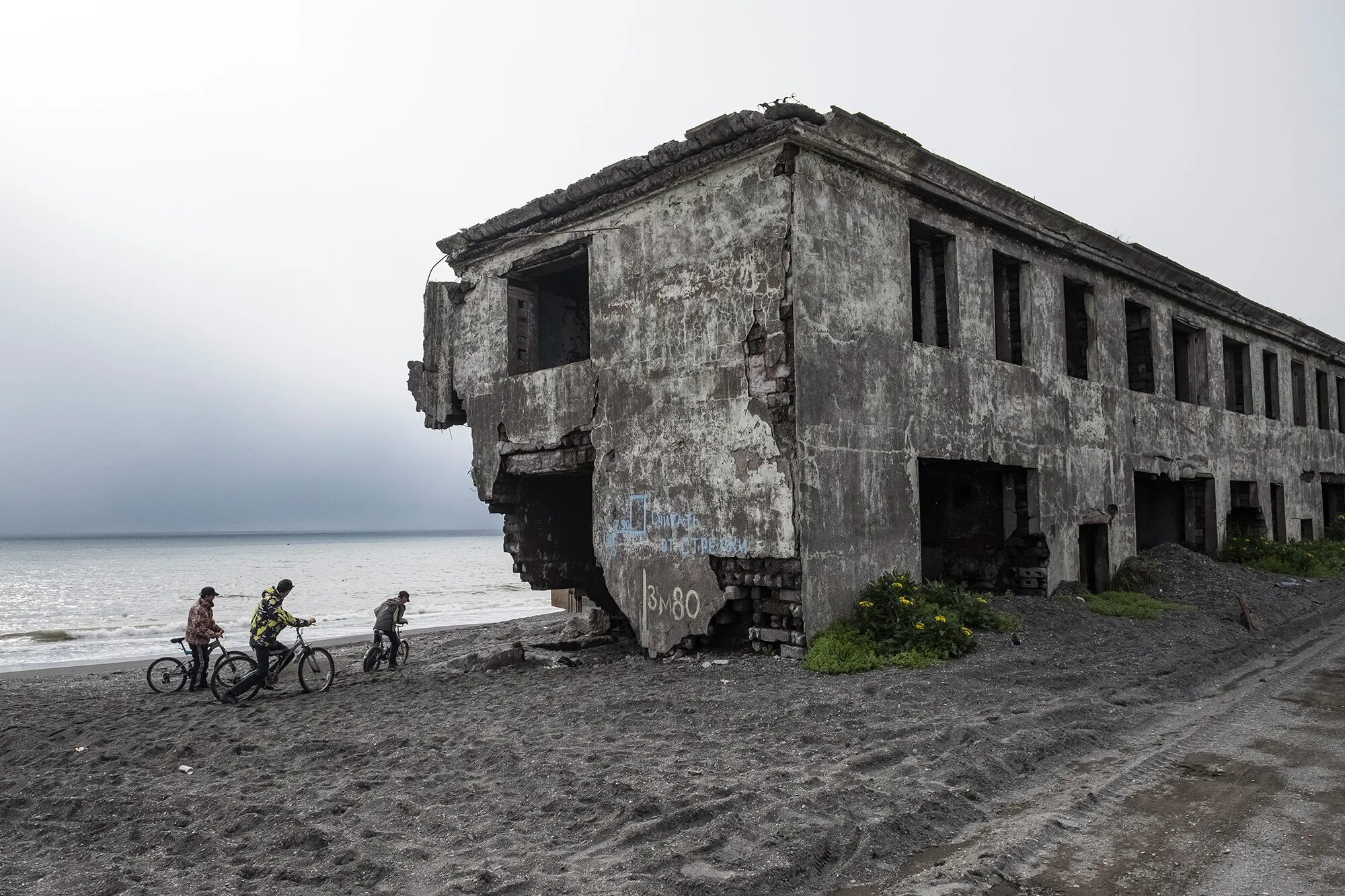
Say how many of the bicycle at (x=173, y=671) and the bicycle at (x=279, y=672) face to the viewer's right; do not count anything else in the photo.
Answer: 2

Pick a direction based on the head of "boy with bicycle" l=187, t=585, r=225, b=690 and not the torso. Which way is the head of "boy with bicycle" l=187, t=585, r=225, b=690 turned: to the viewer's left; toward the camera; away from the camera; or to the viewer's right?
to the viewer's right

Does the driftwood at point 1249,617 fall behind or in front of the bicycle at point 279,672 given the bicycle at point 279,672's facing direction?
in front

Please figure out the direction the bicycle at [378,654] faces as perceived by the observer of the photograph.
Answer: facing away from the viewer and to the right of the viewer

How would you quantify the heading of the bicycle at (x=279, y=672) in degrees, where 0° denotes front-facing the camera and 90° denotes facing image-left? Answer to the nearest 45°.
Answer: approximately 270°

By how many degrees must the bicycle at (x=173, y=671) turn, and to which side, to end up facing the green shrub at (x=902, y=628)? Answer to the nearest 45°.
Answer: approximately 45° to its right

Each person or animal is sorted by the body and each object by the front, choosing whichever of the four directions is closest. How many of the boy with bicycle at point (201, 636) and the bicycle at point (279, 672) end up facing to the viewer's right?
2

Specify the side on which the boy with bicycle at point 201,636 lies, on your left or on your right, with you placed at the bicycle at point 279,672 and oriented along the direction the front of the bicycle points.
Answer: on your left

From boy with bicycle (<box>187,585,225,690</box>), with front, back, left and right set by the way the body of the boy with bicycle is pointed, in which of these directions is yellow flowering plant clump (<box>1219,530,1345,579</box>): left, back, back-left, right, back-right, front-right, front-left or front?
front

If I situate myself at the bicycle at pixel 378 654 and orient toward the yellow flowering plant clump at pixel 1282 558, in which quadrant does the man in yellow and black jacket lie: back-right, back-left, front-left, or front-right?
back-right

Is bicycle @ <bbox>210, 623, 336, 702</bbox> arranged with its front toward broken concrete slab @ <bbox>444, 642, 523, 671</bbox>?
yes

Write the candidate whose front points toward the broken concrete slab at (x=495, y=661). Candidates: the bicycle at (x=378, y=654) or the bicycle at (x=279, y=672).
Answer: the bicycle at (x=279, y=672)

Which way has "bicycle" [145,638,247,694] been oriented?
to the viewer's right

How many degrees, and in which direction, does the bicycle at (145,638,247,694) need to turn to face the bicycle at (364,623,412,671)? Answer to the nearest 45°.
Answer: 0° — it already faces it

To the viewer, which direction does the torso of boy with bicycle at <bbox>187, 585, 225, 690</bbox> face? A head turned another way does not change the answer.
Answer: to the viewer's right
